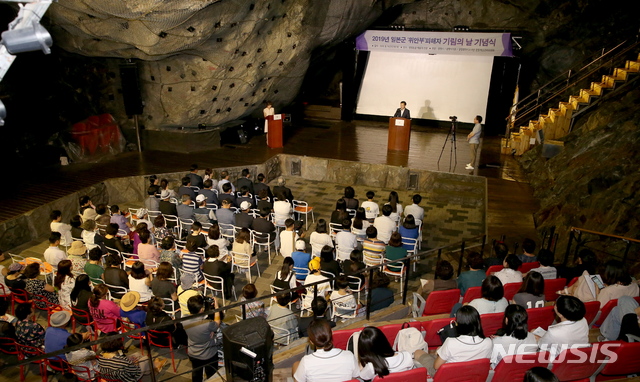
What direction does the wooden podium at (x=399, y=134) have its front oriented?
toward the camera

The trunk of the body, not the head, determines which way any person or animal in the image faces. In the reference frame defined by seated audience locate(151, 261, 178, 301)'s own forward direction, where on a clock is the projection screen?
The projection screen is roughly at 12 o'clock from the seated audience.

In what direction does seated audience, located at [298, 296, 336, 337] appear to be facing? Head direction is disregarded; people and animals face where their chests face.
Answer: away from the camera

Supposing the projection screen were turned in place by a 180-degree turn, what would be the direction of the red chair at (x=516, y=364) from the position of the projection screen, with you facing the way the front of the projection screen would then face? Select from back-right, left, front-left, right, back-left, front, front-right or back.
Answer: back

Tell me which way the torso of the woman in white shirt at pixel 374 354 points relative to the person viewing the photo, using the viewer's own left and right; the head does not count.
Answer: facing away from the viewer and to the left of the viewer

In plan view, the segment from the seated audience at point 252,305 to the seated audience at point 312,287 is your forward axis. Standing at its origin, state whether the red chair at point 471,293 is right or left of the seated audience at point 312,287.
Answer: right

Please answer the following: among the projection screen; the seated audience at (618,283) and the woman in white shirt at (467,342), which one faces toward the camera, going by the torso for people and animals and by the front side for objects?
the projection screen

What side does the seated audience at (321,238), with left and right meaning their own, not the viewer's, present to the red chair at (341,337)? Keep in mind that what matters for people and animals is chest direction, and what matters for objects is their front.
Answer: back

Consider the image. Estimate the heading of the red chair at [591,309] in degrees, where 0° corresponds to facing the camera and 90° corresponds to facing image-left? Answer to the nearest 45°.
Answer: approximately 135°

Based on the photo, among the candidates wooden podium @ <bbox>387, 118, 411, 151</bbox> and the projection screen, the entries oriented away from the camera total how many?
0

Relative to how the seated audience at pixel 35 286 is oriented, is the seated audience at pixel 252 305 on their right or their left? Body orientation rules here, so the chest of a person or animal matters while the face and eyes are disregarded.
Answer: on their right

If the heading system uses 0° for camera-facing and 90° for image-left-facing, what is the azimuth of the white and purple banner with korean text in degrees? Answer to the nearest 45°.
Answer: approximately 0°

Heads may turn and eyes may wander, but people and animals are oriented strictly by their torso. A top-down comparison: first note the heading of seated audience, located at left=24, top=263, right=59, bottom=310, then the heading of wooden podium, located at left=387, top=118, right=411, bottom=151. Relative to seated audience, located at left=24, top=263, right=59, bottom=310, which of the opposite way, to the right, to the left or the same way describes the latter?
the opposite way

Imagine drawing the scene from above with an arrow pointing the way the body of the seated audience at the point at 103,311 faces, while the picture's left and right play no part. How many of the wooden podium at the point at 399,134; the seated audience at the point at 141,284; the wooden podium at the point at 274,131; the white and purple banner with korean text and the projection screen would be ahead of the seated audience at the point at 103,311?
5

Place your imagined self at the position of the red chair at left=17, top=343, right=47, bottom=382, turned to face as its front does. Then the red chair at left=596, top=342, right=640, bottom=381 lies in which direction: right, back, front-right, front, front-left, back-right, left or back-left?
right

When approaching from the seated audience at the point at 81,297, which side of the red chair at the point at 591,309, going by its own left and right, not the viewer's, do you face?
left

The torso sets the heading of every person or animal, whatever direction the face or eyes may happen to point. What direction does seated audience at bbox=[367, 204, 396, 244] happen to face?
away from the camera

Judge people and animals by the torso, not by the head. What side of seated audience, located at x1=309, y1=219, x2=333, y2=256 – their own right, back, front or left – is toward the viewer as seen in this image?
back

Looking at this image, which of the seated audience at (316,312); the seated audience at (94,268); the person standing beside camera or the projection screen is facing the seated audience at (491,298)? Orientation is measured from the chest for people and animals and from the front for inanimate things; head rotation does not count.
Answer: the projection screen

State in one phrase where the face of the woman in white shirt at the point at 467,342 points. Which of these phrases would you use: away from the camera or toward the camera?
away from the camera

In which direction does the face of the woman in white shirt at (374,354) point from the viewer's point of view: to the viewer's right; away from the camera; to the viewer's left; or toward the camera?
away from the camera
